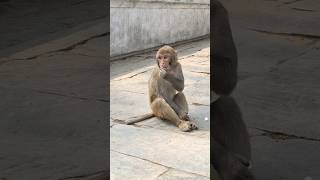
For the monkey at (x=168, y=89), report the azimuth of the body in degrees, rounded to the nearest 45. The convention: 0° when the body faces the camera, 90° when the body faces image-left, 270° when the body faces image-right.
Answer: approximately 315°
